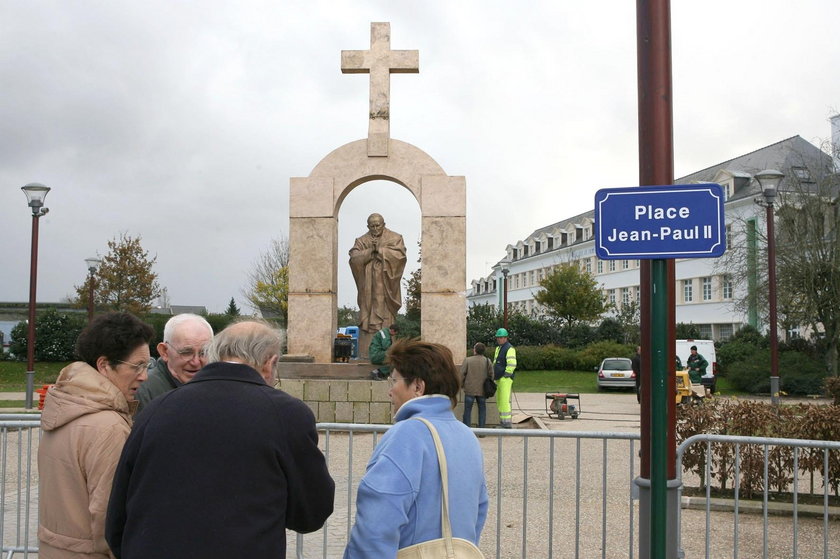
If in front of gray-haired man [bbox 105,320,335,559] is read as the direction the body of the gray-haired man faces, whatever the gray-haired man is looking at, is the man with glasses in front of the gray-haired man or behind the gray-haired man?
in front

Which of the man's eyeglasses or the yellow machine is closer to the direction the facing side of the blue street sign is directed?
the man's eyeglasses

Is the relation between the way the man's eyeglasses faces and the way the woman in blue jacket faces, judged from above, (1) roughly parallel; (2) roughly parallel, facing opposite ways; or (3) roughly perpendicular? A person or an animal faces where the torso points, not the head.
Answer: roughly parallel, facing opposite ways

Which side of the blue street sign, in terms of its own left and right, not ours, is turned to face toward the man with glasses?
right

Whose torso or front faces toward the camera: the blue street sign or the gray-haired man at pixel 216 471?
the blue street sign

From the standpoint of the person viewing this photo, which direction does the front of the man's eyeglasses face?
facing the viewer and to the right of the viewer

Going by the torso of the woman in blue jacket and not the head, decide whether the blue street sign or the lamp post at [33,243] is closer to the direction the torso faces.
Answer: the lamp post

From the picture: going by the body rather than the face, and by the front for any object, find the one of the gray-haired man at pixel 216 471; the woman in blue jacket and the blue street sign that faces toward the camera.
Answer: the blue street sign

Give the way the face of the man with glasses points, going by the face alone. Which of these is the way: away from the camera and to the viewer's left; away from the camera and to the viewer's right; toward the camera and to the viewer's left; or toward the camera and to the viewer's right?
toward the camera and to the viewer's right

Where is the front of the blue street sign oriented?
toward the camera

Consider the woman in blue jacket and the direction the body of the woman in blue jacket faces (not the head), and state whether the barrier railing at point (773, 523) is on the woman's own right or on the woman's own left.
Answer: on the woman's own right

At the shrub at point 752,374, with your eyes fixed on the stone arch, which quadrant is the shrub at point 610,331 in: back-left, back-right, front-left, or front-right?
back-right

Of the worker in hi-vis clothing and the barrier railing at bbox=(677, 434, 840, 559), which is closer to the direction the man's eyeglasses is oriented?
the barrier railing

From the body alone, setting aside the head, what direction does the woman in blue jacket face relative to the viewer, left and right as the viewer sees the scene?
facing away from the viewer and to the left of the viewer

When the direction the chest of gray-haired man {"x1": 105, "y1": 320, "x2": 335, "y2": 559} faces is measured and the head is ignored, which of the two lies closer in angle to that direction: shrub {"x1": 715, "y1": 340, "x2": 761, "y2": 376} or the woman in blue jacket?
the shrub

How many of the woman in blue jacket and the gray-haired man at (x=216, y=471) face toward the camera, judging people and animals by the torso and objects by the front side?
0

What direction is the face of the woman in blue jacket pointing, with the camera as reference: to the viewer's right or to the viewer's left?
to the viewer's left

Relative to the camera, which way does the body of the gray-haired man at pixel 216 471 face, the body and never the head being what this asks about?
away from the camera

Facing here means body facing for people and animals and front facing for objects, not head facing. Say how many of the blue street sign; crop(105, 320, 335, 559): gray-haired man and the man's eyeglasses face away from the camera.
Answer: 1
